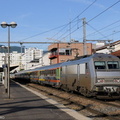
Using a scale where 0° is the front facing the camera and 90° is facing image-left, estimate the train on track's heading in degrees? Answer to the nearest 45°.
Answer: approximately 315°
